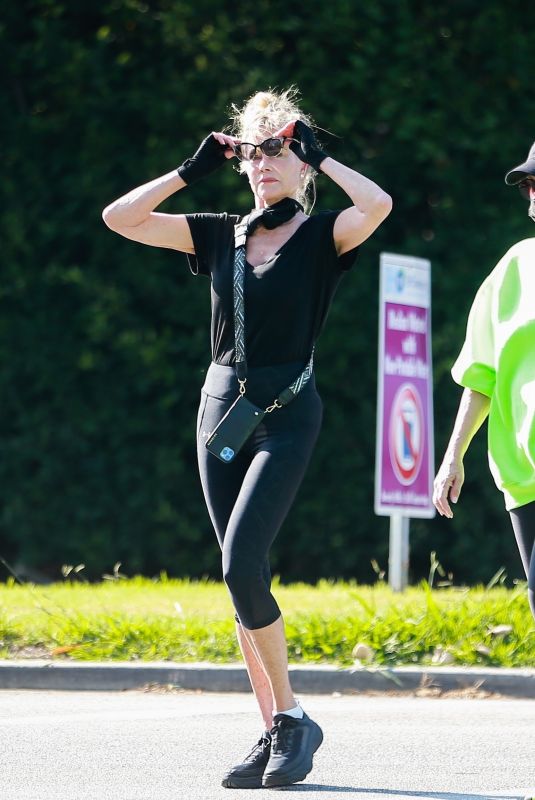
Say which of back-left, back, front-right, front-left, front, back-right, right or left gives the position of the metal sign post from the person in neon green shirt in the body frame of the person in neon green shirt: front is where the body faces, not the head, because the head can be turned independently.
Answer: back-right

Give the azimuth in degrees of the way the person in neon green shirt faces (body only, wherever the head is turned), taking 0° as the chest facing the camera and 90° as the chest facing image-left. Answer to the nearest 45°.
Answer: approximately 45°

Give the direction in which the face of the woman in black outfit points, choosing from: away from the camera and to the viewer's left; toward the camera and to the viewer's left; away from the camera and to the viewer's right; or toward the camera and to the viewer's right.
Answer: toward the camera and to the viewer's left

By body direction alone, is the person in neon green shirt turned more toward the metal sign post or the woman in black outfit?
the woman in black outfit

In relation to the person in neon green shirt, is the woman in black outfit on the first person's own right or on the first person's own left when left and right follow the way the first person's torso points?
on the first person's own right
